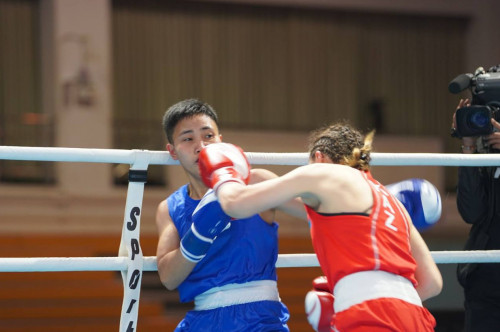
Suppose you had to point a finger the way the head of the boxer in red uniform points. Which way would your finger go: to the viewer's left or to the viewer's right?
to the viewer's left

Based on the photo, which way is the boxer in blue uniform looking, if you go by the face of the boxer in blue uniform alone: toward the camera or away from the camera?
toward the camera

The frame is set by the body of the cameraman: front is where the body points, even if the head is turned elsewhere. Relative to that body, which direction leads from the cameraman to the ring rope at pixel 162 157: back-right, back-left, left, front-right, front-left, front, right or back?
front

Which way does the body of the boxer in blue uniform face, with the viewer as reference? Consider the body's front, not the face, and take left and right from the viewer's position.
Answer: facing the viewer and to the right of the viewer

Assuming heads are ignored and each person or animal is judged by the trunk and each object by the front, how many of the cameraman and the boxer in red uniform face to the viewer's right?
0

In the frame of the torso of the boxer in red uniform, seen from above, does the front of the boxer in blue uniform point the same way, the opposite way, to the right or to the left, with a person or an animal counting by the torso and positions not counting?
the opposite way

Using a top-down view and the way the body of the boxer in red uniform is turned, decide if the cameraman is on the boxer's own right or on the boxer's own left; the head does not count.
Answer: on the boxer's own right

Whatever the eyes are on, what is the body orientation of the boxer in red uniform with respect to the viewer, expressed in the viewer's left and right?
facing away from the viewer and to the left of the viewer

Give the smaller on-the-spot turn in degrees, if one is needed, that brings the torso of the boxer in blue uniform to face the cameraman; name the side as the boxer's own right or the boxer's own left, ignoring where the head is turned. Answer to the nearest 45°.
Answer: approximately 90° to the boxer's own left

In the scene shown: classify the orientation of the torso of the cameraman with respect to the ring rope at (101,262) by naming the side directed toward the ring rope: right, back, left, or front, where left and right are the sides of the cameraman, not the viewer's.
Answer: front

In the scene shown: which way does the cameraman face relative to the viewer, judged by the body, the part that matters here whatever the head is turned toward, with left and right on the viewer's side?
facing the viewer and to the left of the viewer

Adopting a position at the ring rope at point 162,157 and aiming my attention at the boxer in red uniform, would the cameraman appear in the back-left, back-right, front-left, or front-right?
front-left

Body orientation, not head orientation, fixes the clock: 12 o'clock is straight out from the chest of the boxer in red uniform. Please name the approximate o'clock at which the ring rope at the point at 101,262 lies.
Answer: The ring rope is roughly at 11 o'clock from the boxer in red uniform.
